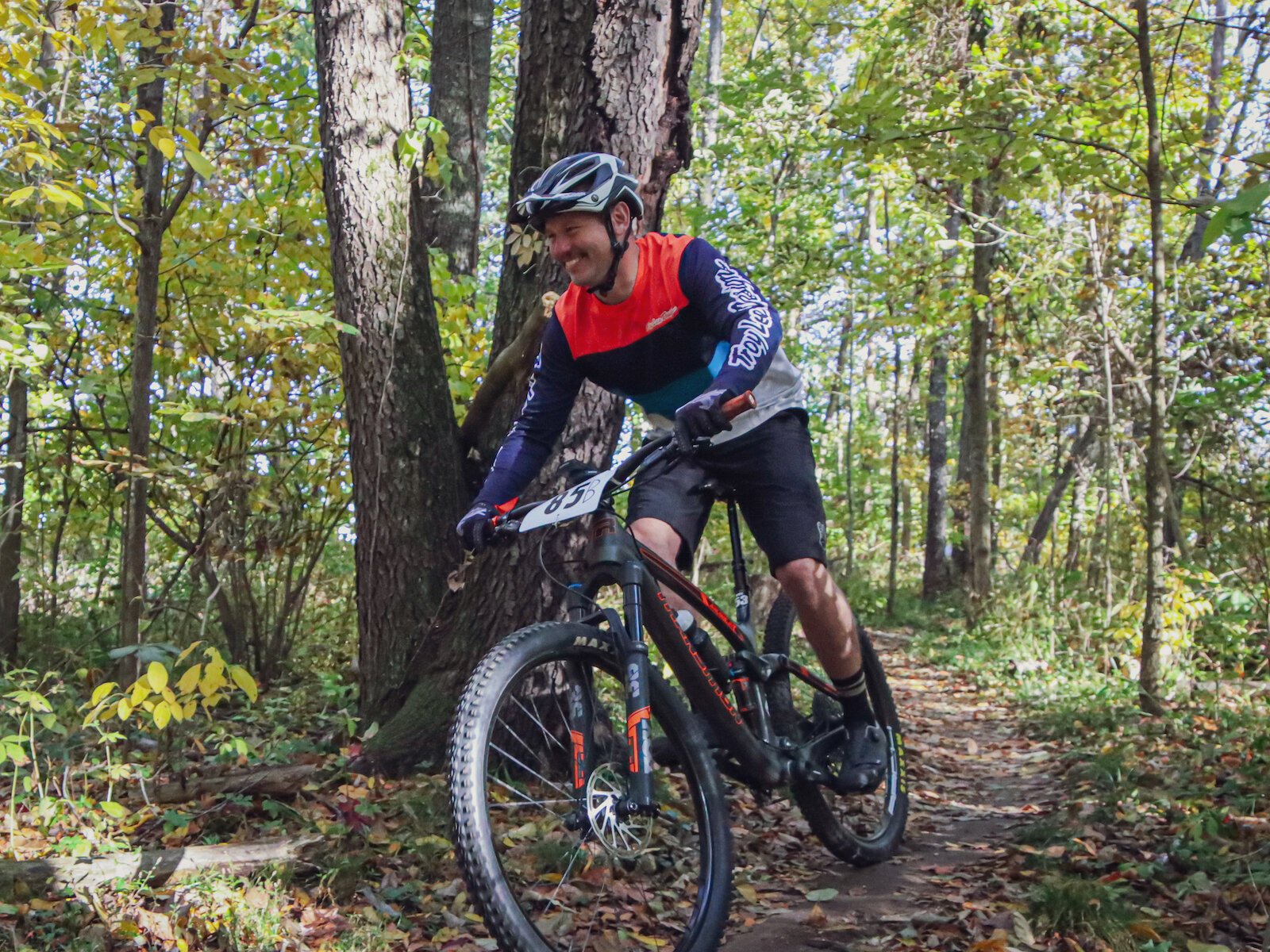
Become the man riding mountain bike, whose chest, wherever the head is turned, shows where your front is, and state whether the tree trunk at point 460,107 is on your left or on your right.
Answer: on your right

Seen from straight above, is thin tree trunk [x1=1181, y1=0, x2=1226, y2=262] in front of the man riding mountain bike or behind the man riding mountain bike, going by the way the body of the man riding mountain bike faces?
behind

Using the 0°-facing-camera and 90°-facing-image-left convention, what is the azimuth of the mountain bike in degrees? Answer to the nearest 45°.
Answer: approximately 45°

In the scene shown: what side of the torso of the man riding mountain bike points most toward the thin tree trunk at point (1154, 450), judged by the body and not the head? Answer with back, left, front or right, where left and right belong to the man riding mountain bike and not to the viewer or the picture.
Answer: back

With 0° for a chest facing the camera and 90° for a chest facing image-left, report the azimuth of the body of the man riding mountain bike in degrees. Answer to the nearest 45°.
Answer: approximately 45°

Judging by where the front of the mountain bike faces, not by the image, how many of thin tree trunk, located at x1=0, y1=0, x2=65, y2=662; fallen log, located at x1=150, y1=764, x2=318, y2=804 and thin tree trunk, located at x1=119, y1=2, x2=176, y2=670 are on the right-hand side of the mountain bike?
3

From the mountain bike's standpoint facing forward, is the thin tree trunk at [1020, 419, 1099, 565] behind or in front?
behind

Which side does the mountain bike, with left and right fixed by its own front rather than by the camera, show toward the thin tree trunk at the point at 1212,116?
back

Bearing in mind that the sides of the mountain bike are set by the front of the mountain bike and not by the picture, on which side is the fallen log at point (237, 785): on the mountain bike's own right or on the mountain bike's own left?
on the mountain bike's own right

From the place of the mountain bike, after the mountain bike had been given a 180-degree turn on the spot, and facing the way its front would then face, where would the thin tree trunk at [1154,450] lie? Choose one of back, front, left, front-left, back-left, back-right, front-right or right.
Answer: front
